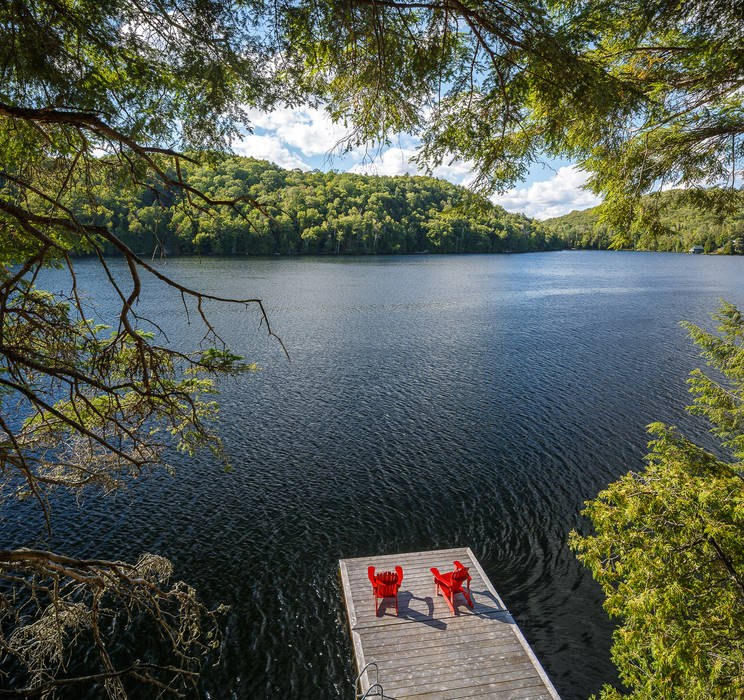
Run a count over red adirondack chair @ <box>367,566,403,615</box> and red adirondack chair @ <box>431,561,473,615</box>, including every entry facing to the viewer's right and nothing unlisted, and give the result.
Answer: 0

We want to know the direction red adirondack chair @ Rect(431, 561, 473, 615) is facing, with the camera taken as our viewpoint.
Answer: facing away from the viewer and to the left of the viewer

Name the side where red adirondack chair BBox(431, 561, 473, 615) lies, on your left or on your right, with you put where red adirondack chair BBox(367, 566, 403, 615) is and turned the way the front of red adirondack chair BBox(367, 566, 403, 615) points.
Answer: on your right

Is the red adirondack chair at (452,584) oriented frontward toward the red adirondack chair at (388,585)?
no

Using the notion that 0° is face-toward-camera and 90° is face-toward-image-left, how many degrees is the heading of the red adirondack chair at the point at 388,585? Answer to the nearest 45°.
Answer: approximately 180°
